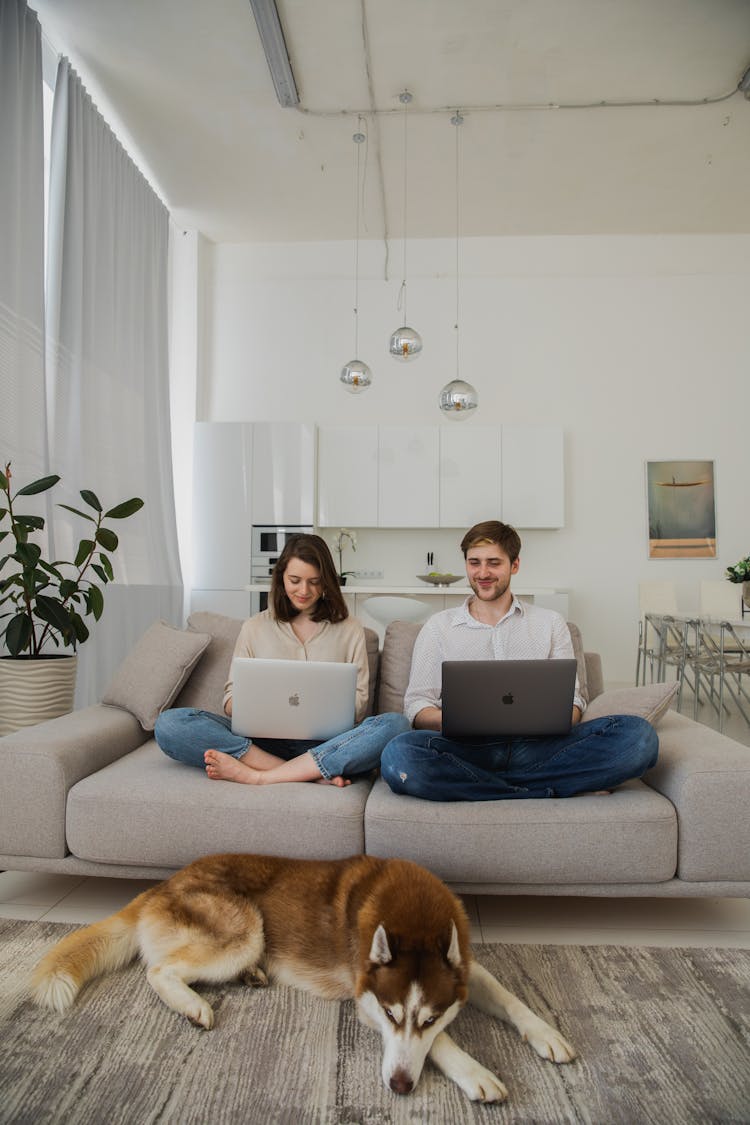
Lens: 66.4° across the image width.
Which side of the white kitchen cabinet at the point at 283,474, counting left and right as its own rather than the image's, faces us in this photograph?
front

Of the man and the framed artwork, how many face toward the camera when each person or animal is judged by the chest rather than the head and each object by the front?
2

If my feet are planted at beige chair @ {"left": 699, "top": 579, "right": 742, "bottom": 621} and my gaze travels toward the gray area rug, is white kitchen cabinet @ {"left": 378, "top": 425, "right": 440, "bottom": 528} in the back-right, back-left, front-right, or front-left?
front-right

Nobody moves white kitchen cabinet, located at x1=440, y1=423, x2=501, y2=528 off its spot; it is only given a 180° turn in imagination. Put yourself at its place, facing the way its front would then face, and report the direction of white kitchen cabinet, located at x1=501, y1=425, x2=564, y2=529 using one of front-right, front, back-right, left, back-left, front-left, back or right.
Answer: right

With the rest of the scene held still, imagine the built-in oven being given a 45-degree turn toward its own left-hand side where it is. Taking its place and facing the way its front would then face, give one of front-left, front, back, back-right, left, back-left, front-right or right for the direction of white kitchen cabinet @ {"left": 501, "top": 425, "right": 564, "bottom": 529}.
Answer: front-left

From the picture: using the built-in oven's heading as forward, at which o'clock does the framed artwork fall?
The framed artwork is roughly at 9 o'clock from the built-in oven.

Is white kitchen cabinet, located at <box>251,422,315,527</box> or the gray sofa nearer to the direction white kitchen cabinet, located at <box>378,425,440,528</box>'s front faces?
the gray sofa

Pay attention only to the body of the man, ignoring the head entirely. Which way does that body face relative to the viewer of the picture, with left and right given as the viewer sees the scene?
facing the viewer

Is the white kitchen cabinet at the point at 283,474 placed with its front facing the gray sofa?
yes

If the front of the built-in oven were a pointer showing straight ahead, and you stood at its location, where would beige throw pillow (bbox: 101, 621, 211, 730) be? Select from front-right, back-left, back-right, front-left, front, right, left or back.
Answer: front

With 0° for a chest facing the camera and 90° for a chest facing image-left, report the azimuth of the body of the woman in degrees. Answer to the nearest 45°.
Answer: approximately 0°

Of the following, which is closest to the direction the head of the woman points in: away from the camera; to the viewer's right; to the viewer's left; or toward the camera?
toward the camera

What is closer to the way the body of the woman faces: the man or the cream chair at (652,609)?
the man

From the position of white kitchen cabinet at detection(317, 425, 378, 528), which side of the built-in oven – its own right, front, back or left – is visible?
left

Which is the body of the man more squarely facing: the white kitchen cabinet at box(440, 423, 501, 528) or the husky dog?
the husky dog

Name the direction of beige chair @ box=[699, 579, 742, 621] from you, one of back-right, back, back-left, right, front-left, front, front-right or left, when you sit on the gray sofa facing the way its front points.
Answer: back-left

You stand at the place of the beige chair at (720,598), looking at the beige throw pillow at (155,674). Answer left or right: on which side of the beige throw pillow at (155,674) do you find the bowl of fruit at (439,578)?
right

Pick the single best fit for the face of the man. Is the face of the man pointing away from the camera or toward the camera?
toward the camera

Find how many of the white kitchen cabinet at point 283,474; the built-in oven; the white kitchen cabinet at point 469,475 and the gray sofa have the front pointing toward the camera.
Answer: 4
